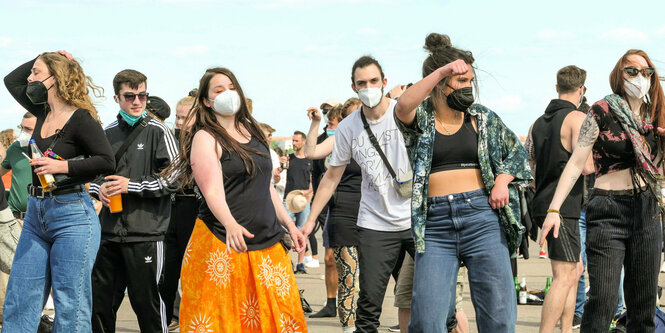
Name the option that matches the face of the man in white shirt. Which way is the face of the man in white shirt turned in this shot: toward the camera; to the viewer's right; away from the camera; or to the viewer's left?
toward the camera

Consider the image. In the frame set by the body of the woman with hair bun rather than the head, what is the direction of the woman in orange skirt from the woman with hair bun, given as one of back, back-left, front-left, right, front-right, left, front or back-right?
right

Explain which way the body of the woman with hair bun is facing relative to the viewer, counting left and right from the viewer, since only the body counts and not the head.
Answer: facing the viewer

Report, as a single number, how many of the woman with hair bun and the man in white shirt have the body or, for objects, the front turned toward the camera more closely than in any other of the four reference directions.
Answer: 2

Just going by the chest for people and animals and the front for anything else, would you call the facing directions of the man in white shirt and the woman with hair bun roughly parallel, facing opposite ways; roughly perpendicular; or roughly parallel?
roughly parallel

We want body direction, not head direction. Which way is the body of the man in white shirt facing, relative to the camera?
toward the camera

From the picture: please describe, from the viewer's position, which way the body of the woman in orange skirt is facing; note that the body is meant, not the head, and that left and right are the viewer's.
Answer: facing the viewer and to the right of the viewer

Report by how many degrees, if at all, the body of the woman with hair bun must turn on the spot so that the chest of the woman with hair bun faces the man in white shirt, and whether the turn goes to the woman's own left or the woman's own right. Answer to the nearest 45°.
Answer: approximately 135° to the woman's own right

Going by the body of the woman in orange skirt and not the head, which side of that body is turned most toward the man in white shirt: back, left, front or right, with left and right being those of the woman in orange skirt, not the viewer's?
left

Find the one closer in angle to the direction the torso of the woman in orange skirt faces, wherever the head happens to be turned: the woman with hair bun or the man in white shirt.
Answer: the woman with hair bun

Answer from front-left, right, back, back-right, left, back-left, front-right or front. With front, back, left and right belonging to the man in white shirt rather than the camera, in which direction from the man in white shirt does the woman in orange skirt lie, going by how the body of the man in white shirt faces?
front-right
